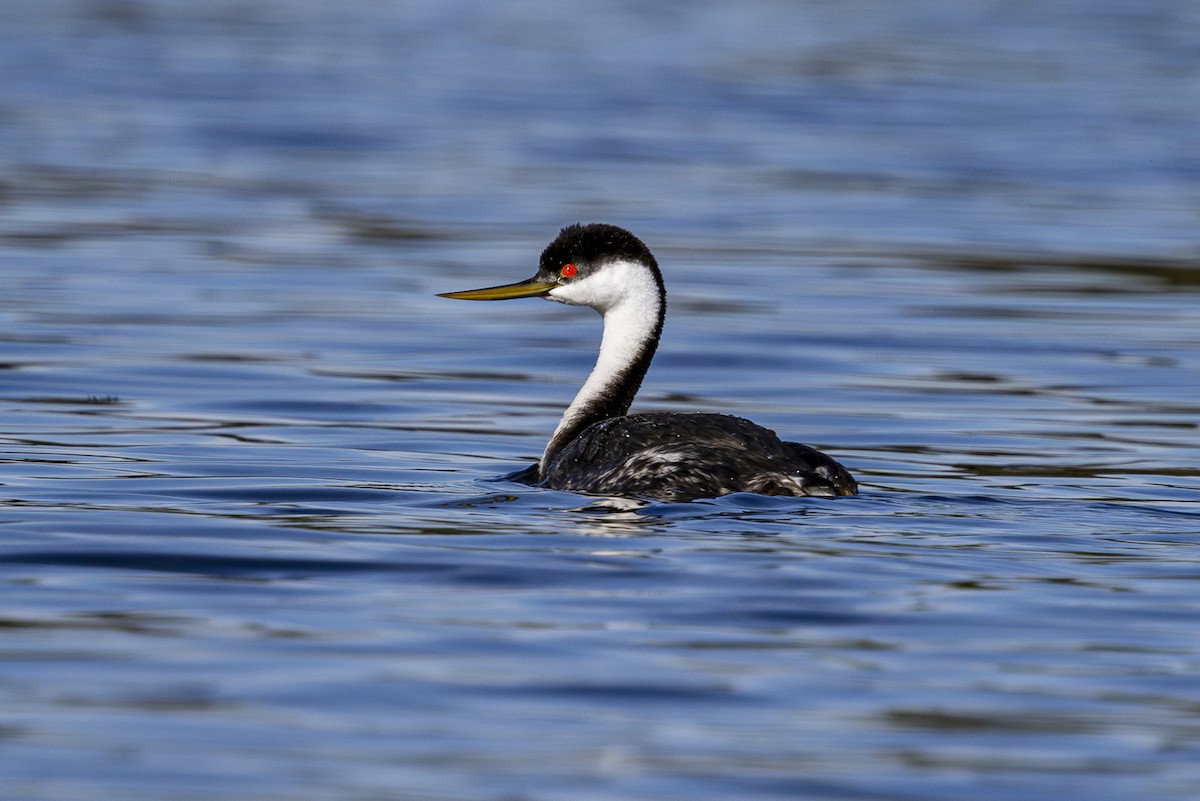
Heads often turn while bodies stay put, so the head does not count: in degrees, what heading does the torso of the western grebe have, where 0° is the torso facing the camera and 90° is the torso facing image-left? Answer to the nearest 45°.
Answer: approximately 90°
